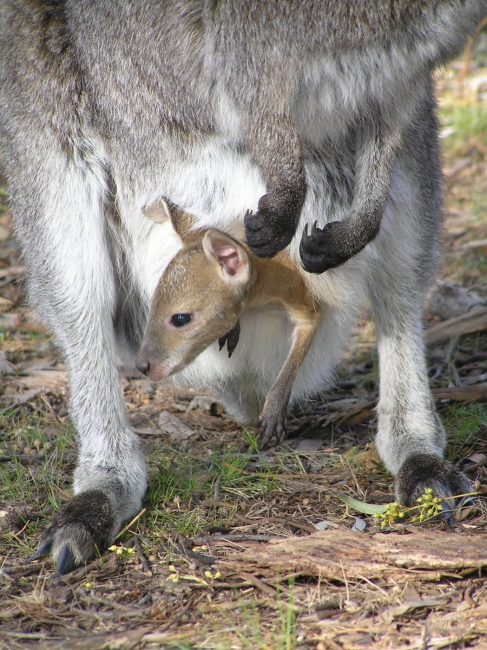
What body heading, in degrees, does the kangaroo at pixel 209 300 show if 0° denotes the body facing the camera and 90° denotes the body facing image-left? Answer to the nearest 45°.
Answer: approximately 45°
